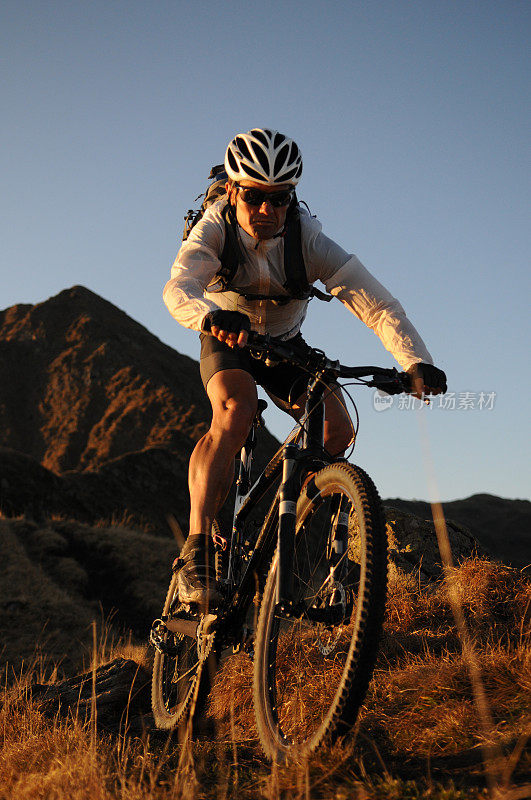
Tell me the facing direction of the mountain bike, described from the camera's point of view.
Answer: facing the viewer and to the right of the viewer

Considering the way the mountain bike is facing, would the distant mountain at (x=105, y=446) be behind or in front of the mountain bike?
behind

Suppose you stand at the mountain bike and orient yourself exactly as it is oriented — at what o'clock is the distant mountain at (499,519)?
The distant mountain is roughly at 8 o'clock from the mountain bike.
